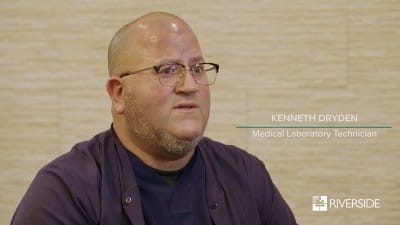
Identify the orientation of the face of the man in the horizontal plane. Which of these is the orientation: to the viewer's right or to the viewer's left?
to the viewer's right

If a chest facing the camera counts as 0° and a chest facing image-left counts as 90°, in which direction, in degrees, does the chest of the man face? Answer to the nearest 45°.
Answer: approximately 315°
